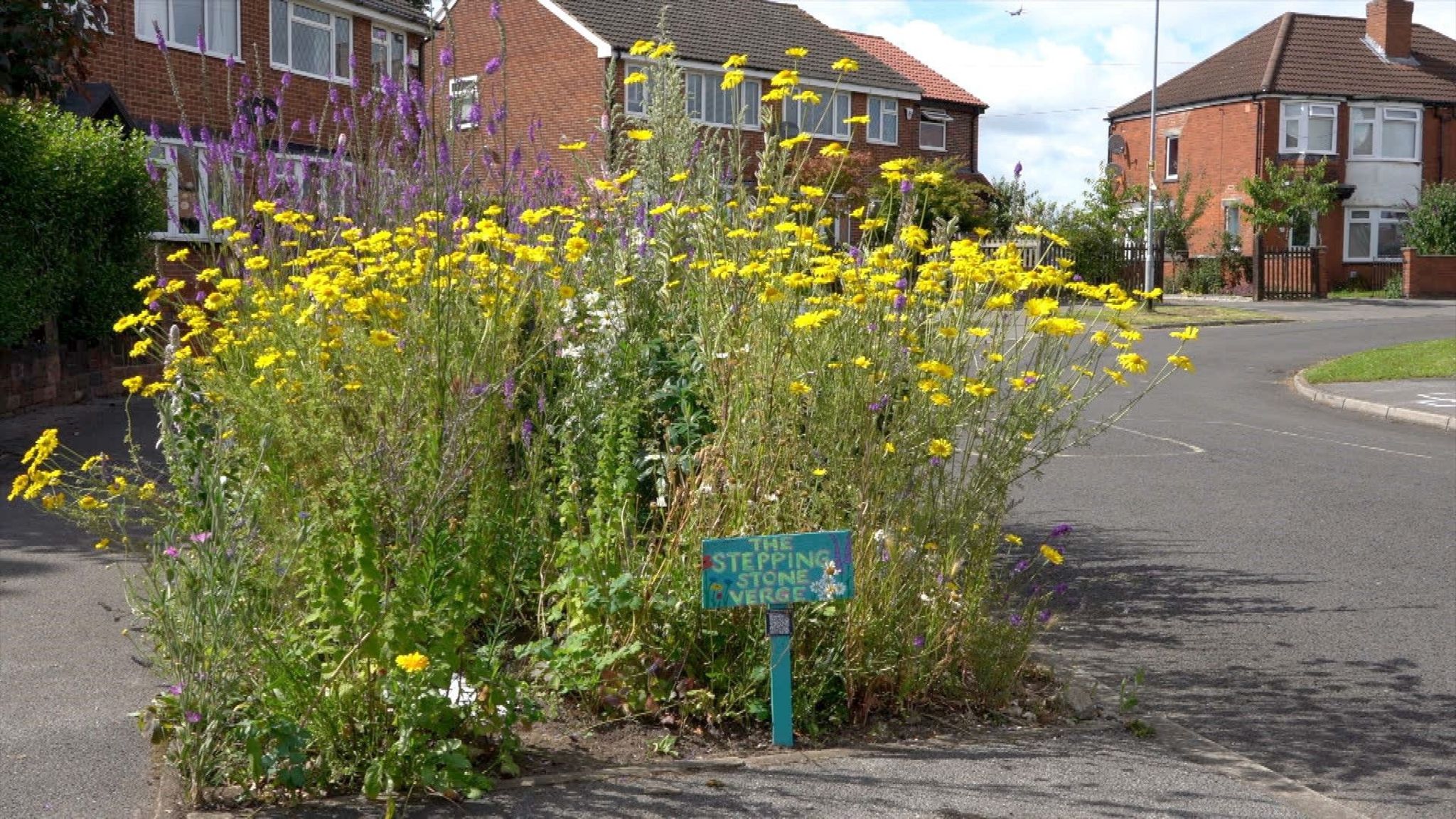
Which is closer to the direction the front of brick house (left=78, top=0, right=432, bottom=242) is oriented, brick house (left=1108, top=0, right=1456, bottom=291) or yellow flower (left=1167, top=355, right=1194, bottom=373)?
the yellow flower

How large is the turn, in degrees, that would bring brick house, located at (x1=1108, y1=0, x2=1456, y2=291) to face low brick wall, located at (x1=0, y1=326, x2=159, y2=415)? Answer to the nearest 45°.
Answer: approximately 45° to its right

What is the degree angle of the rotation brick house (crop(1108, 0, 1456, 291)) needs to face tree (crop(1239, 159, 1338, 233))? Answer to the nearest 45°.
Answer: approximately 45° to its right

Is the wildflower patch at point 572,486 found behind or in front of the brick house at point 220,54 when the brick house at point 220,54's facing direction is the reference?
in front

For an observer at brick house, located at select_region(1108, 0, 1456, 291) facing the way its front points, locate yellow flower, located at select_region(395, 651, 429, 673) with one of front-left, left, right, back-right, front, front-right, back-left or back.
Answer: front-right

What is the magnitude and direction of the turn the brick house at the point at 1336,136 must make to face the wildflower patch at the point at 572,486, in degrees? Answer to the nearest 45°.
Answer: approximately 45° to its right

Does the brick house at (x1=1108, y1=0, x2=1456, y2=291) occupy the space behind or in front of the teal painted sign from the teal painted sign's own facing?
behind

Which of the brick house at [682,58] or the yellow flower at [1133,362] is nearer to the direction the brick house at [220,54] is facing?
the yellow flower

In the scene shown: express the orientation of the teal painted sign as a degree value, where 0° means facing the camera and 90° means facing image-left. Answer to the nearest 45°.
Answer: approximately 0°

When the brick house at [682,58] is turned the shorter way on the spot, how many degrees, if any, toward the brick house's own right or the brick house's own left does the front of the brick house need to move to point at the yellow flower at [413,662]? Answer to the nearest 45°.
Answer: approximately 45° to the brick house's own right

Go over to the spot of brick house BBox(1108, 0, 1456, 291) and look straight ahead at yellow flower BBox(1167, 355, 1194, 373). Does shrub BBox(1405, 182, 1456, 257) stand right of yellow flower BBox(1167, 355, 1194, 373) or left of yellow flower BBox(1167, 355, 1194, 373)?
left

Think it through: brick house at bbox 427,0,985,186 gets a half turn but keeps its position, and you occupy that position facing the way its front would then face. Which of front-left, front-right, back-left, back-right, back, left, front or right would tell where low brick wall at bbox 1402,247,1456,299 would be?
back-right
